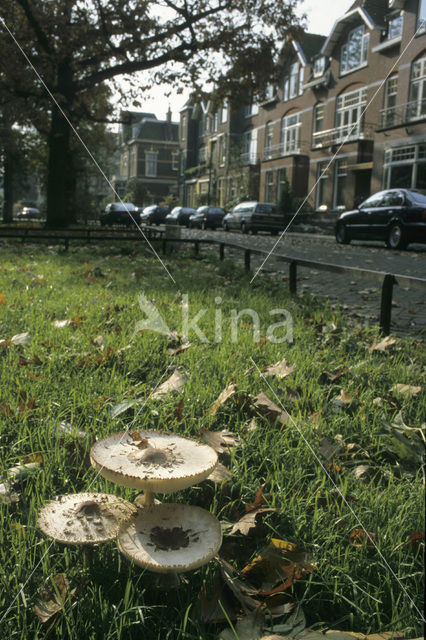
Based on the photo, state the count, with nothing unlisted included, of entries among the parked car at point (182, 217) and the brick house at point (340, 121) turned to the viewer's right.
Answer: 0

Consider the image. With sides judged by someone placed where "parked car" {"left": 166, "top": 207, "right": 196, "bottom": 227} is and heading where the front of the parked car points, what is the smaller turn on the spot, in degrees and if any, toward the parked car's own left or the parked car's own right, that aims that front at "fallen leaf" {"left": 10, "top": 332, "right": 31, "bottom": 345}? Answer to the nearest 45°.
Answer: approximately 45° to the parked car's own left

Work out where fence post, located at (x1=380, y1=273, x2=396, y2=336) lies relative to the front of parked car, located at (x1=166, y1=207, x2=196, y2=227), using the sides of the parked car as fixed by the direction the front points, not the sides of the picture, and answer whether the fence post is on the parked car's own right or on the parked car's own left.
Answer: on the parked car's own left

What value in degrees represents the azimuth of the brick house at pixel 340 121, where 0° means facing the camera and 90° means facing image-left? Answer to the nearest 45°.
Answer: approximately 45°

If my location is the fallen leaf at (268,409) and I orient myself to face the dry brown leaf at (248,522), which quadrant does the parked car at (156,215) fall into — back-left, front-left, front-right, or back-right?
back-right

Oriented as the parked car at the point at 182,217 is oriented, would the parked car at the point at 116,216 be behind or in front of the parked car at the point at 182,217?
in front

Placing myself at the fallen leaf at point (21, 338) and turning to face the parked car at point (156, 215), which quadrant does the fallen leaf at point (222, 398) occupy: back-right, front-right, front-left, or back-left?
back-right

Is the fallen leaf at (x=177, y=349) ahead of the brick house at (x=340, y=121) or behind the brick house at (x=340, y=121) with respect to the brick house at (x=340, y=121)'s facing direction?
ahead

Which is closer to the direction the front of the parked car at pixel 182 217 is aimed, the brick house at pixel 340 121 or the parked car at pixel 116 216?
the parked car
